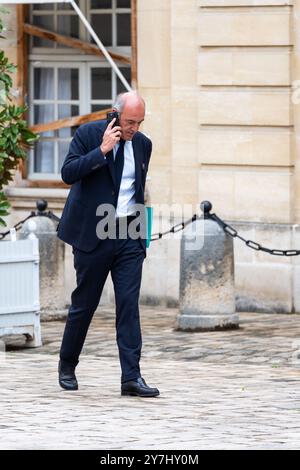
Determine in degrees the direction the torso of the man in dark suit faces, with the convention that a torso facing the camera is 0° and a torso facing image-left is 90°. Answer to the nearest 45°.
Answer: approximately 315°

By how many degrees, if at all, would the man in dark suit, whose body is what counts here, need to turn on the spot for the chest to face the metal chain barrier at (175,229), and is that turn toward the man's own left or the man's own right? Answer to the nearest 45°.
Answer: approximately 135° to the man's own left

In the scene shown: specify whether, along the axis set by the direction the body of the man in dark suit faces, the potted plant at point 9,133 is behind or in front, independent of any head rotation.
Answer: behind

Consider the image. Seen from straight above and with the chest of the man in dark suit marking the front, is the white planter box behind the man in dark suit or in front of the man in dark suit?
behind
